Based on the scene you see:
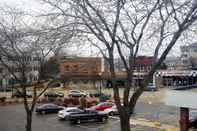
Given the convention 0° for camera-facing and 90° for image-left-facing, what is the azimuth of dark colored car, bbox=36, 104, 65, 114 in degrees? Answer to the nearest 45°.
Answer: approximately 90°

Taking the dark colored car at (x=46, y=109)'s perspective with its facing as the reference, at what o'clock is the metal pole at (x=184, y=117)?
The metal pole is roughly at 8 o'clock from the dark colored car.

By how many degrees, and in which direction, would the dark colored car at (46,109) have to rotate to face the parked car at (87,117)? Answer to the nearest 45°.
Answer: approximately 45° to its right
